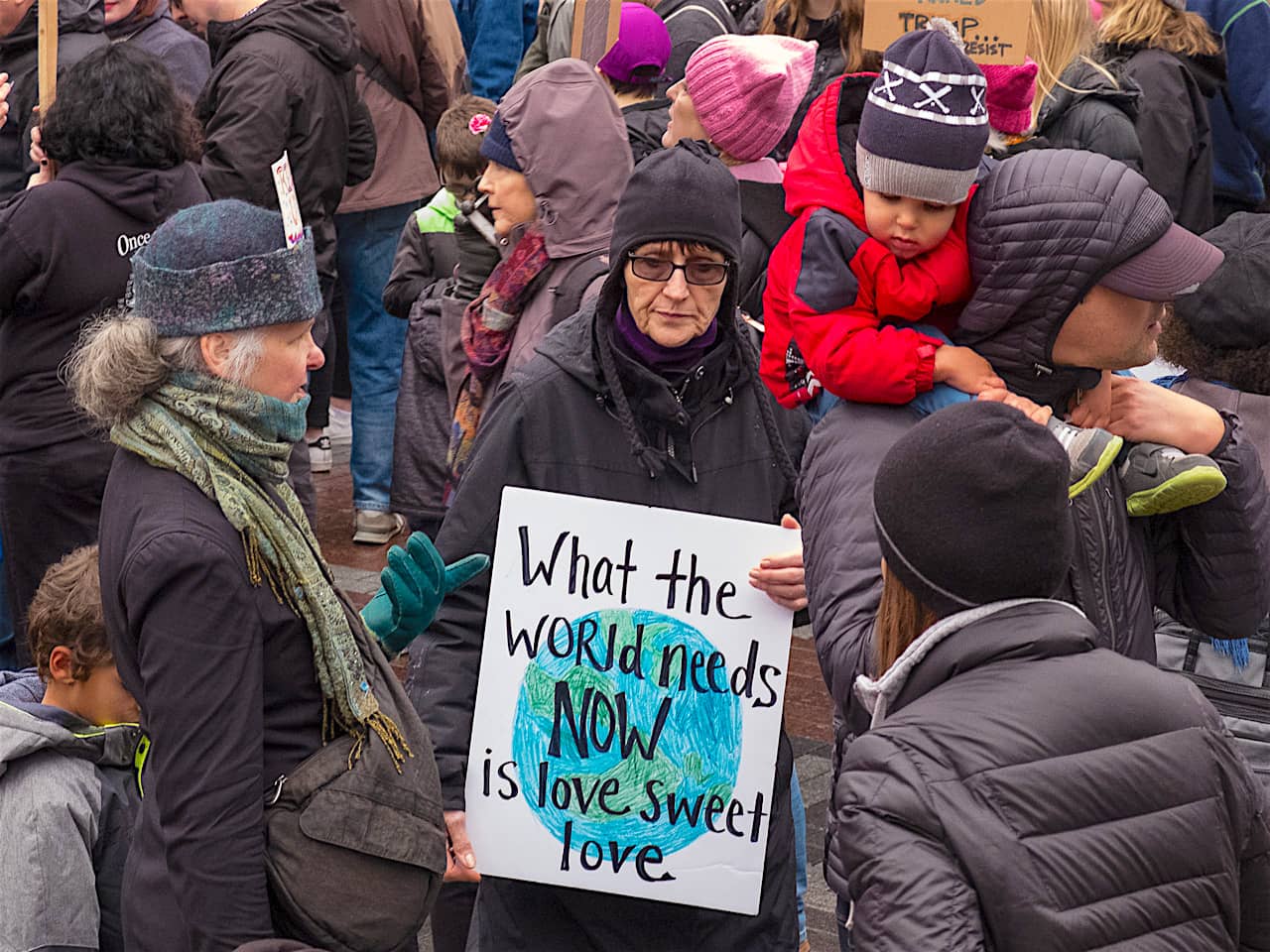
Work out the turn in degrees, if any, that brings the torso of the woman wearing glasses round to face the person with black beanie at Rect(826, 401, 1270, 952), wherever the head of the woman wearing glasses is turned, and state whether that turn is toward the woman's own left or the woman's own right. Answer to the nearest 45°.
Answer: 0° — they already face them

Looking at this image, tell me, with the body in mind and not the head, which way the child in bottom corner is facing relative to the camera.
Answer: to the viewer's right

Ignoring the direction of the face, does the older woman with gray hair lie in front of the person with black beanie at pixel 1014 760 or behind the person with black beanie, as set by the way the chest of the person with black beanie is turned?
in front

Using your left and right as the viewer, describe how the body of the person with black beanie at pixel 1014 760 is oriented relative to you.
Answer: facing away from the viewer and to the left of the viewer

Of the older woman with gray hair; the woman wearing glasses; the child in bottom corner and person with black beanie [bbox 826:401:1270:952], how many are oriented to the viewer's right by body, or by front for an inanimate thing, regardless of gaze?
2

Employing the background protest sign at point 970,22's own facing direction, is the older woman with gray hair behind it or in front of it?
in front

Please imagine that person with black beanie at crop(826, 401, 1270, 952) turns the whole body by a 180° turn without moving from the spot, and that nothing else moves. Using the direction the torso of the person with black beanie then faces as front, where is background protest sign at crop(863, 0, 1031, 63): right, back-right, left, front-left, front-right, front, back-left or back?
back-left

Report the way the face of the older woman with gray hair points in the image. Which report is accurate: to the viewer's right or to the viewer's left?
to the viewer's right

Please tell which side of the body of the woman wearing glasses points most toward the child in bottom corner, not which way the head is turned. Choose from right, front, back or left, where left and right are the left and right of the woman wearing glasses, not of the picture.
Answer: right

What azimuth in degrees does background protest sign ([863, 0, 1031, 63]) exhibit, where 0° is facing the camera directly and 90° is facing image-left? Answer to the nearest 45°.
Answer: approximately 0°

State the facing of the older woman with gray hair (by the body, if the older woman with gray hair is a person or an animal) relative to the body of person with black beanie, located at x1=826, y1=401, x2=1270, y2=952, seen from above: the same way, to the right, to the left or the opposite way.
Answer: to the right

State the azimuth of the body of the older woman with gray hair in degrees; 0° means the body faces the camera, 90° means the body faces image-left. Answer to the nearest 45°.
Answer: approximately 270°

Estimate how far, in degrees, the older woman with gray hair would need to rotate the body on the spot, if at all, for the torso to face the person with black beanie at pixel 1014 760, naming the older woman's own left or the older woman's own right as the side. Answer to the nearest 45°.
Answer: approximately 45° to the older woman's own right
